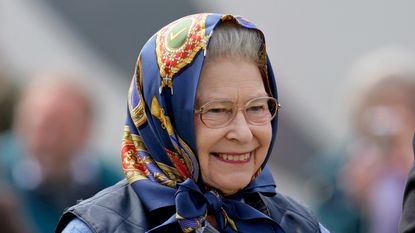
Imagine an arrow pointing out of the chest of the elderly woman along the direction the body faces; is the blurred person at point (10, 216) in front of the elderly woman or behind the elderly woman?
behind

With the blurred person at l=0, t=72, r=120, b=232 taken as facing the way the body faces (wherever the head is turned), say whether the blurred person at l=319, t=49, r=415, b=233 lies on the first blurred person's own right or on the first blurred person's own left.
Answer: on the first blurred person's own left

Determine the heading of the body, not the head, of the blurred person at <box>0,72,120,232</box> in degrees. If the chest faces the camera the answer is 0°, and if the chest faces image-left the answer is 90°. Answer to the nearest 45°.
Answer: approximately 0°
